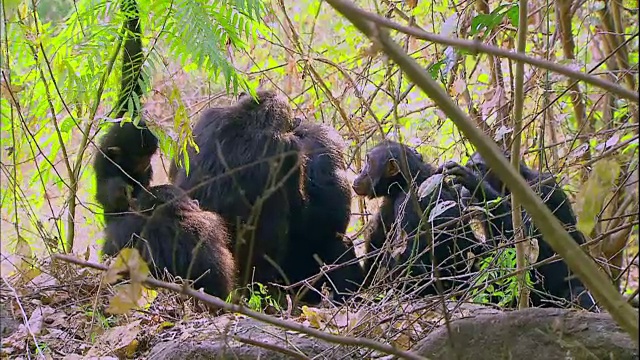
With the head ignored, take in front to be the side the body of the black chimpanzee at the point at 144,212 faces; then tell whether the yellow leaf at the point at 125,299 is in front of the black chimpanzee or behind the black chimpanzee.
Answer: behind

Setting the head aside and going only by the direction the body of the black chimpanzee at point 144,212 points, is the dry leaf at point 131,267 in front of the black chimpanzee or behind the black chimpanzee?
behind
